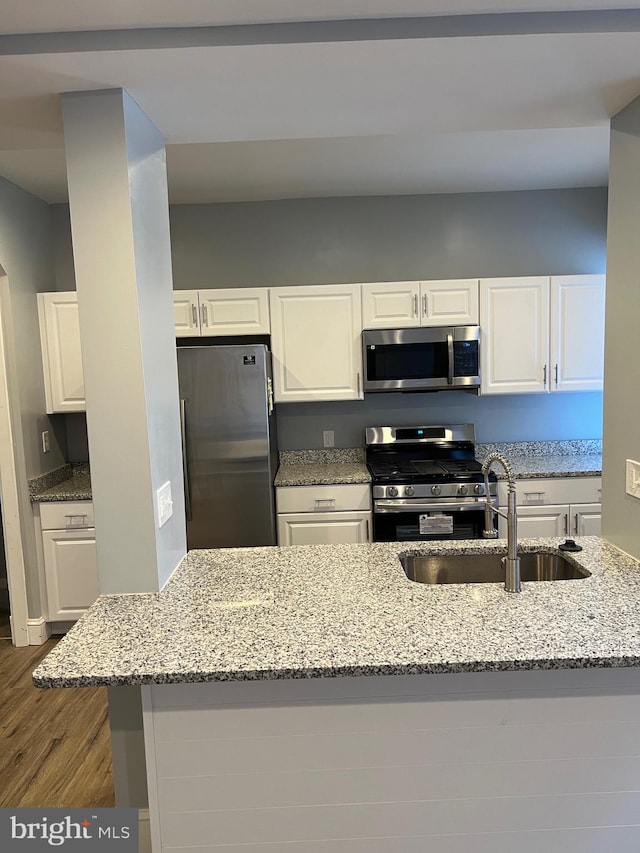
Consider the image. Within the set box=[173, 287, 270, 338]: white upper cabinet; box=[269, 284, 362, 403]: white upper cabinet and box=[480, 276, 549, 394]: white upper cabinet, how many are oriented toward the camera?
3

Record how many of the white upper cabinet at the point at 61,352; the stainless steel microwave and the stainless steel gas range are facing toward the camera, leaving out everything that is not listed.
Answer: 3

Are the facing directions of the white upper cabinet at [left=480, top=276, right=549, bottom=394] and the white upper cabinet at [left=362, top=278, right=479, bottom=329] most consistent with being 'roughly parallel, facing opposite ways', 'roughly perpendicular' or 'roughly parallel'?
roughly parallel

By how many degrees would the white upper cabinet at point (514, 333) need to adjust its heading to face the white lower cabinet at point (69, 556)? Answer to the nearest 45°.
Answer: approximately 45° to its right

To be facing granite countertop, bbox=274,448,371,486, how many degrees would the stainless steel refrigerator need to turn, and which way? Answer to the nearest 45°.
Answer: approximately 135° to its left

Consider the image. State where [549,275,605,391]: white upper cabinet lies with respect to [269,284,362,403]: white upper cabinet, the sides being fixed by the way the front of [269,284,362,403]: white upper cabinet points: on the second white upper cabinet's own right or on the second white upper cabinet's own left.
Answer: on the second white upper cabinet's own left

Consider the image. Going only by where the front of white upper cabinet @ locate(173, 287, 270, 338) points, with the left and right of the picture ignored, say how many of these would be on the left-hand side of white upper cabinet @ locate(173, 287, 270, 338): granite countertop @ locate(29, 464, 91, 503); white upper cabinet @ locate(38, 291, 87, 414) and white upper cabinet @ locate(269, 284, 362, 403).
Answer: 1

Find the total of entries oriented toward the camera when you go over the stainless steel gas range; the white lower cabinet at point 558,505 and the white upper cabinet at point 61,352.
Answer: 3

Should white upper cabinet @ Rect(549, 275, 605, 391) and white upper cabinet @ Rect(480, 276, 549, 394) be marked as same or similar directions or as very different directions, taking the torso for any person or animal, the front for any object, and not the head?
same or similar directions

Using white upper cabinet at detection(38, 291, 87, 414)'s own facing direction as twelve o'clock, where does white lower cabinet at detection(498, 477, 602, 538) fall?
The white lower cabinet is roughly at 10 o'clock from the white upper cabinet.

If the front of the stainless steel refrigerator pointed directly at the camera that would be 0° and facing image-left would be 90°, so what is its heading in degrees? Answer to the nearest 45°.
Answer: approximately 0°

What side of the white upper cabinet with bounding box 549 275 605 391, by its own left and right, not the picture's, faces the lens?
front

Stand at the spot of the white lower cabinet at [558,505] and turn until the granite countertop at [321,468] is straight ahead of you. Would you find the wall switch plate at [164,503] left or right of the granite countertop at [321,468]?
left

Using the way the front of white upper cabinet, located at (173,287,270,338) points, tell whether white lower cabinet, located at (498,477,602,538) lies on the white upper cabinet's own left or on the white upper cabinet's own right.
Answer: on the white upper cabinet's own left

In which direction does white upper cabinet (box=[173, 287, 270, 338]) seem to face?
toward the camera

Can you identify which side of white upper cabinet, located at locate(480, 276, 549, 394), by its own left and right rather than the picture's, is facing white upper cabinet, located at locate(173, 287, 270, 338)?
right

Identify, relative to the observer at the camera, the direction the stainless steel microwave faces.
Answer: facing the viewer

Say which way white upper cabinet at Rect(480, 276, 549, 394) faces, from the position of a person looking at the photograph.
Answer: facing the viewer
